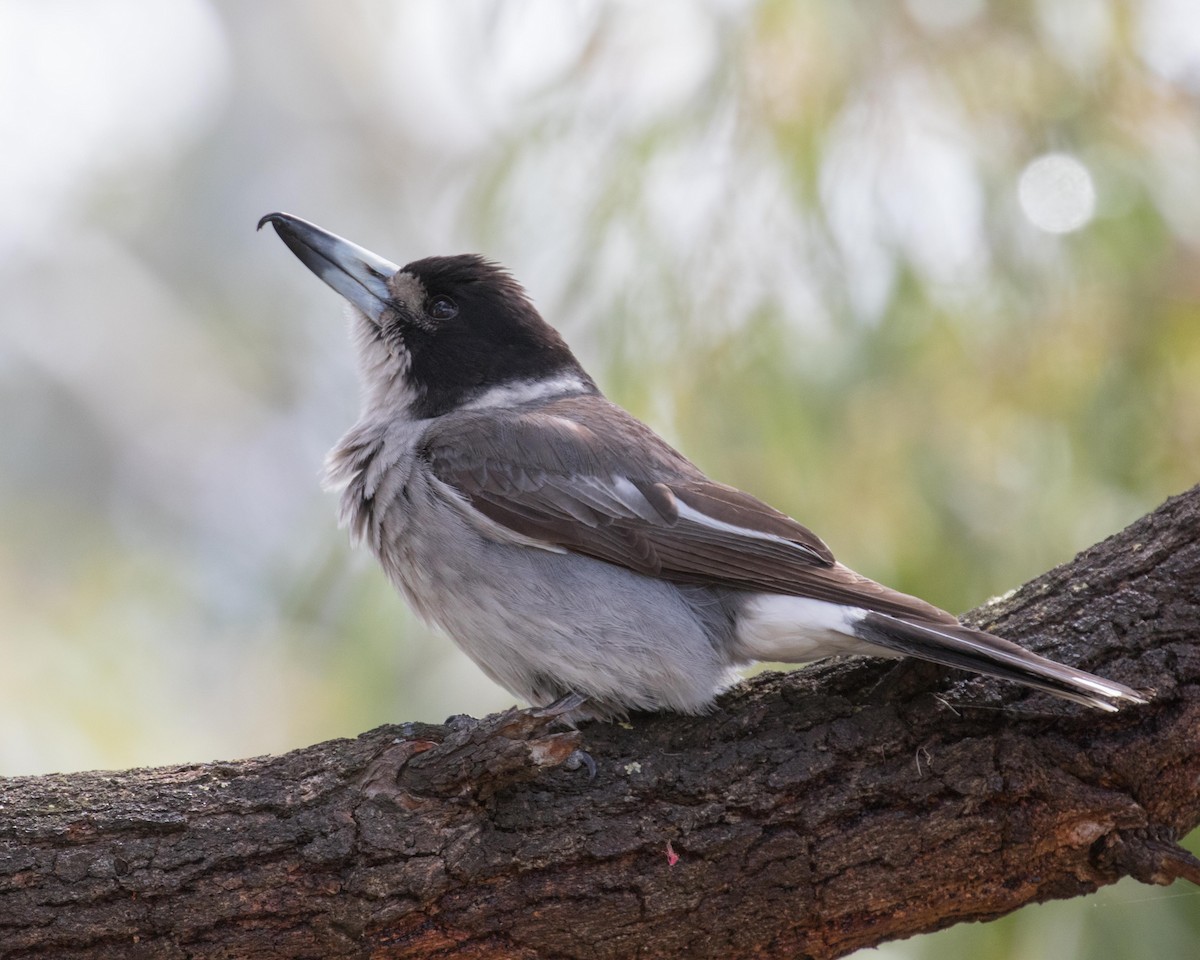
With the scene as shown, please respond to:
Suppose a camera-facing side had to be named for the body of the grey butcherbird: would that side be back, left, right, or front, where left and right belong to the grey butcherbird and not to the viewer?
left
